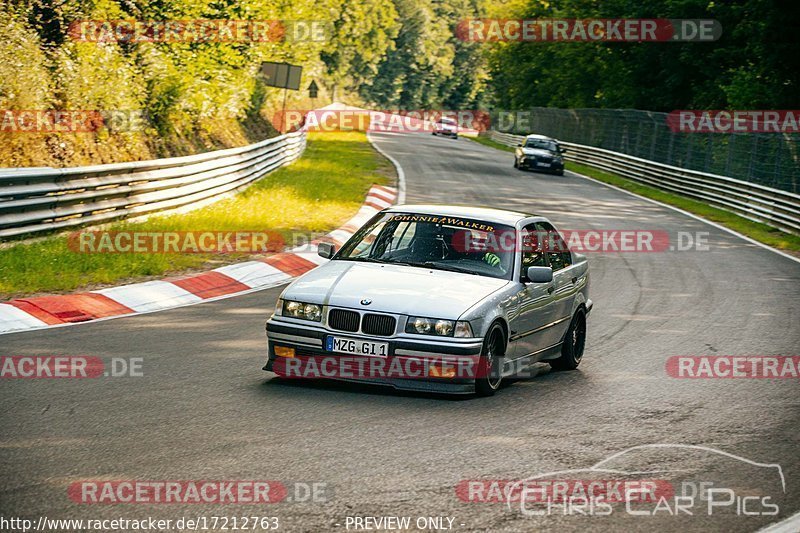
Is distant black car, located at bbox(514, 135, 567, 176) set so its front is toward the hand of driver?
yes

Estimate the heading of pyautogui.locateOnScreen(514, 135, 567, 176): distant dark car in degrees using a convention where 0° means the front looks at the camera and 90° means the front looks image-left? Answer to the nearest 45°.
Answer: approximately 0°

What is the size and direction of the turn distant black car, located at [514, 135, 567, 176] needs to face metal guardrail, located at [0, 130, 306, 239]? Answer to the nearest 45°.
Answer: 0° — it already faces it
